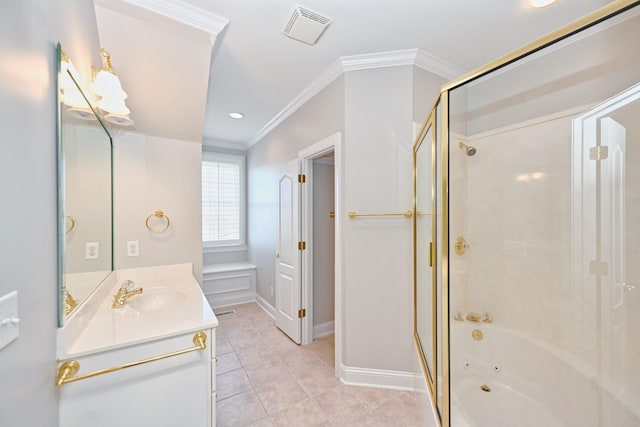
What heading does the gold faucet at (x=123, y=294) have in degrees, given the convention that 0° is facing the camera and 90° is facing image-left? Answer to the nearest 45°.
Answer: approximately 270°

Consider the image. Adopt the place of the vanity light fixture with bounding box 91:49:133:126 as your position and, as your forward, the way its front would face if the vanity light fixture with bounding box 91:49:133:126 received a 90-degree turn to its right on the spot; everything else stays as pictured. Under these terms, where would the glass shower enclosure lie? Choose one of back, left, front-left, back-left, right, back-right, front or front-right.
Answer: front-left

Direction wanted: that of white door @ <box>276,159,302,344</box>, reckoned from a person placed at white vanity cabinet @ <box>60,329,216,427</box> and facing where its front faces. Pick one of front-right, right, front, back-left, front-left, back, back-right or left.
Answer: front-left

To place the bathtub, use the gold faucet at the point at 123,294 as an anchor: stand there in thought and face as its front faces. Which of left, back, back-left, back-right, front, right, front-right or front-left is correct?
front-right

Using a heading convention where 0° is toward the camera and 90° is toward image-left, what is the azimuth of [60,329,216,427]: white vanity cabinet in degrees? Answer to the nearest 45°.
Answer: approximately 270°

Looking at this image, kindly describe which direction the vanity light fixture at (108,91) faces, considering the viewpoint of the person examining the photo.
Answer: facing to the right of the viewer

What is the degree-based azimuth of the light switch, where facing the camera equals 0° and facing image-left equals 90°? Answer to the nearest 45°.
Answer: approximately 315°
